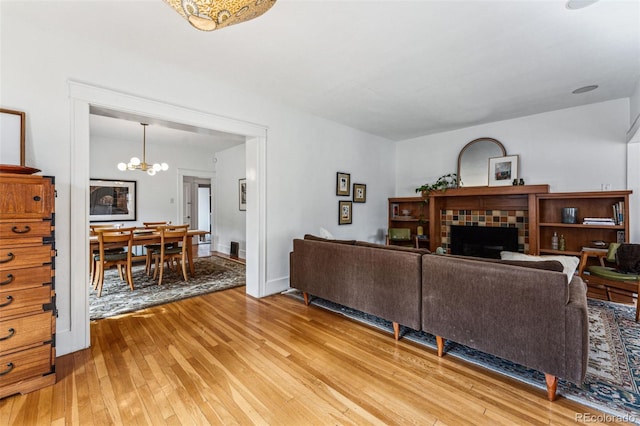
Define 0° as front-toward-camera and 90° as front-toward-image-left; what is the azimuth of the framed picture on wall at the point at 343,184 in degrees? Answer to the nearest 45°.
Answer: approximately 315°

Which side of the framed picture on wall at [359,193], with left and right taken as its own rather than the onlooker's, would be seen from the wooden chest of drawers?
right

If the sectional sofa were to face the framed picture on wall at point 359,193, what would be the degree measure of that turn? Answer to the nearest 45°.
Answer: approximately 90° to its left

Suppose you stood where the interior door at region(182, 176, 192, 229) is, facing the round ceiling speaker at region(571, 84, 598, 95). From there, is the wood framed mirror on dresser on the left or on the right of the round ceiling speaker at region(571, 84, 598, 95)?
right

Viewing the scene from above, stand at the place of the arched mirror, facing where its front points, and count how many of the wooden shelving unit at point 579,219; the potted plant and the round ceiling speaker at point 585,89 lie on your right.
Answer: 1

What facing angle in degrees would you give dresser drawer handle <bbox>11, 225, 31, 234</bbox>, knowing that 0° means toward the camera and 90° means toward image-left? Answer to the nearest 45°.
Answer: approximately 0°

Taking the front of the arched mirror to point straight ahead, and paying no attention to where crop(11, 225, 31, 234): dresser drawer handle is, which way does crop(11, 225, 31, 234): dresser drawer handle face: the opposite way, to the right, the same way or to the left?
to the left

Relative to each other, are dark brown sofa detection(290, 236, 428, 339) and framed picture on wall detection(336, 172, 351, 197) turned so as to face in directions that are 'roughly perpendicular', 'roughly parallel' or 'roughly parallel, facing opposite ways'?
roughly perpendicular

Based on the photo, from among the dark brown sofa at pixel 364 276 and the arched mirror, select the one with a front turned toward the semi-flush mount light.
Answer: the arched mirror

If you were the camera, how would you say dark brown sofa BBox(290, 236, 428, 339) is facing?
facing away from the viewer and to the right of the viewer

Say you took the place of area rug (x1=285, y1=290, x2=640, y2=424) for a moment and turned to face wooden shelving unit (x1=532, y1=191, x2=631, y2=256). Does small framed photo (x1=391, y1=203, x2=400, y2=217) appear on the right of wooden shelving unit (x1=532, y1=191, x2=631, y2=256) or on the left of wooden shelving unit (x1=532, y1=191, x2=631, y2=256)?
left

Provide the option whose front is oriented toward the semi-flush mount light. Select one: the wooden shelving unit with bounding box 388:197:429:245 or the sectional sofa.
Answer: the wooden shelving unit

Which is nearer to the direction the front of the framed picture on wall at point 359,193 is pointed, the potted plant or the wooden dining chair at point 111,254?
the potted plant

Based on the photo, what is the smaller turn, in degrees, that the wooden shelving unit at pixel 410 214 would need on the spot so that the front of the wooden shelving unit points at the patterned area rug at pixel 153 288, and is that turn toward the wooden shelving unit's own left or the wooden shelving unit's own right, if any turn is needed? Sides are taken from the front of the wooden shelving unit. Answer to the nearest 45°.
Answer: approximately 45° to the wooden shelving unit's own right

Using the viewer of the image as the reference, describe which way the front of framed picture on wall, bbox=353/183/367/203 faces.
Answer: facing the viewer and to the right of the viewer

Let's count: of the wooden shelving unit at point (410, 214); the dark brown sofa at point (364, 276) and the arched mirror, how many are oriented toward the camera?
2
